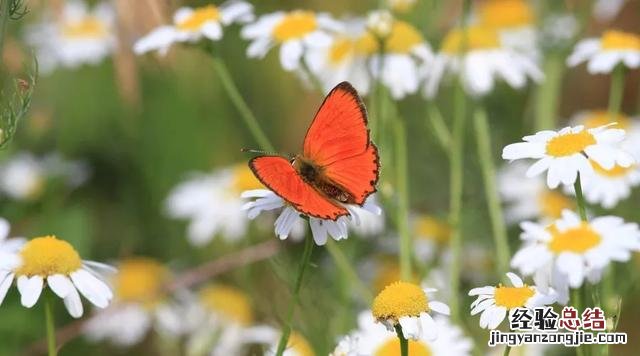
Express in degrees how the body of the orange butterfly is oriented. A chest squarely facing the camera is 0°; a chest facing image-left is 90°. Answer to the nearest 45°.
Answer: approximately 135°

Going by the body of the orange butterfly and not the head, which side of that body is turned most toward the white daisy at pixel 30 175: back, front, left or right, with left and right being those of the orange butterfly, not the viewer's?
front

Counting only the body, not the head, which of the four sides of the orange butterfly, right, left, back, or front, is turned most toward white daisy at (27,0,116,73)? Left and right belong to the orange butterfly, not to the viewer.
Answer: front
